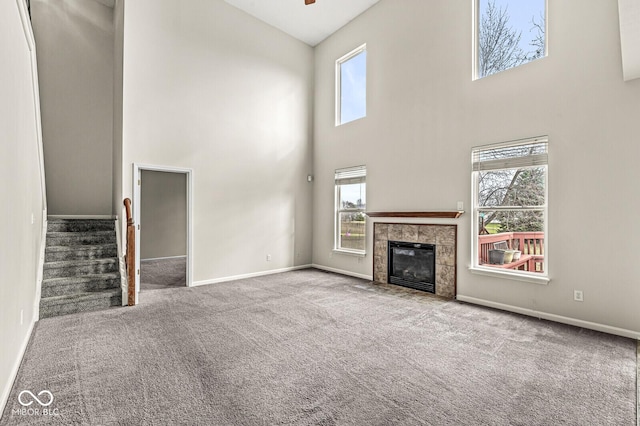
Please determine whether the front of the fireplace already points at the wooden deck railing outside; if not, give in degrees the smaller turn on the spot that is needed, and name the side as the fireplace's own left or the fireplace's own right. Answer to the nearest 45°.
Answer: approximately 90° to the fireplace's own left

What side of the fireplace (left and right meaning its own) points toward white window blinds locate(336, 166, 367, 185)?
right

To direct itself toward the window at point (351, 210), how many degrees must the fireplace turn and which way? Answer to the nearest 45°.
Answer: approximately 90° to its right

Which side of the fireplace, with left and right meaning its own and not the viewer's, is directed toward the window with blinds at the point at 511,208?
left
